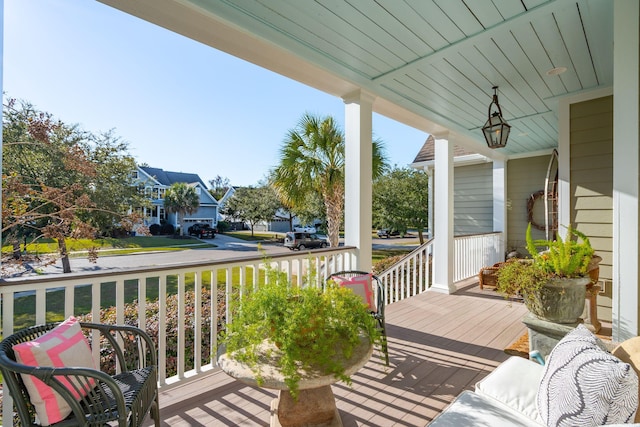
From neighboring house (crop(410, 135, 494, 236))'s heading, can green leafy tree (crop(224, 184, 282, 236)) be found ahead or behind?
ahead

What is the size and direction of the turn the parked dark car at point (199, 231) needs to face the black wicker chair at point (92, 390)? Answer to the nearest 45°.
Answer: approximately 135° to its left

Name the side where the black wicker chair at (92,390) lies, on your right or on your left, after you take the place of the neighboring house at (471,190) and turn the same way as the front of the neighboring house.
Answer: on your left

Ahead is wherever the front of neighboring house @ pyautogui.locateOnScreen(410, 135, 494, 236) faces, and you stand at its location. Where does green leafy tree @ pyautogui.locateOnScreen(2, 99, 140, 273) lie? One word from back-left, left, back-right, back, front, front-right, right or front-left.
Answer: front-left

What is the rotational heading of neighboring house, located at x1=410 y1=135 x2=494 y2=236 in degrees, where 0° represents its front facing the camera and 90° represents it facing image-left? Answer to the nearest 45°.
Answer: approximately 90°

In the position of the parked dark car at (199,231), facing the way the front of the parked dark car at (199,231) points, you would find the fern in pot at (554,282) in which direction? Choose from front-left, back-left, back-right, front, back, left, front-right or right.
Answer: back-left

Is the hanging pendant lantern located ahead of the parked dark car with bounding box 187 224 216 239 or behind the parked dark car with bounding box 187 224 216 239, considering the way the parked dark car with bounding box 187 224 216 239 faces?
behind

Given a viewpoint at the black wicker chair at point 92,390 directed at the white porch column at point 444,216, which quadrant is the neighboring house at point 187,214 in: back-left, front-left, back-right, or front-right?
front-left

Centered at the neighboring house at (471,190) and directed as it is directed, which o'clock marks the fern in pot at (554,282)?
The fern in pot is roughly at 9 o'clock from the neighboring house.

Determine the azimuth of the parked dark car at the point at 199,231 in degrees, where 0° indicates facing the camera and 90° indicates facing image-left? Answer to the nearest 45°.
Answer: approximately 135°

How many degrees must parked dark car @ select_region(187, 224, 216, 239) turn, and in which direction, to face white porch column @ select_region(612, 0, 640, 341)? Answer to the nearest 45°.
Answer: approximately 135° to its left

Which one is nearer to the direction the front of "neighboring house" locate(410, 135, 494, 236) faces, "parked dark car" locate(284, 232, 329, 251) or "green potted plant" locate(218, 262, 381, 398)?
the parked dark car

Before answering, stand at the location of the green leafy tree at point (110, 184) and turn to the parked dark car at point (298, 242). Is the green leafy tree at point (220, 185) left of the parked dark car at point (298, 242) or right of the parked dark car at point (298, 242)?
left

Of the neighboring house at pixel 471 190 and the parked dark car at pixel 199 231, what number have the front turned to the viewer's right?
0
